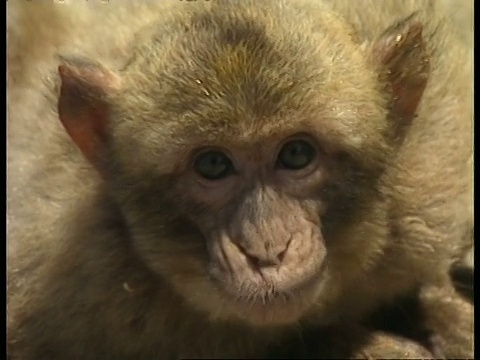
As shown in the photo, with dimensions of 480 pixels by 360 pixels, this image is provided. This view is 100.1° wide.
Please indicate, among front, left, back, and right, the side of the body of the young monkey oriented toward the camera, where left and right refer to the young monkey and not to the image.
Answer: front
